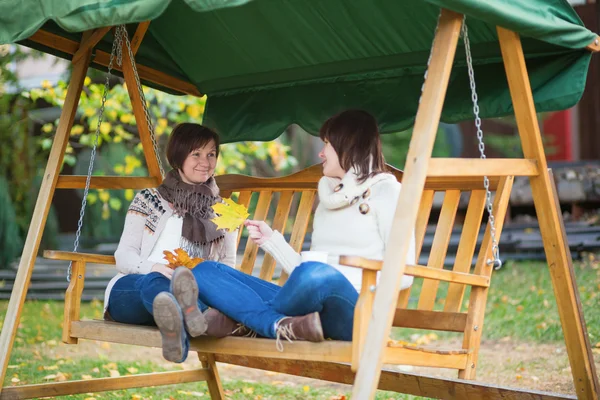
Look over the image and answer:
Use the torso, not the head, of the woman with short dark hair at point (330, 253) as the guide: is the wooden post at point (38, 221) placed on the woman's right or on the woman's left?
on the woman's right

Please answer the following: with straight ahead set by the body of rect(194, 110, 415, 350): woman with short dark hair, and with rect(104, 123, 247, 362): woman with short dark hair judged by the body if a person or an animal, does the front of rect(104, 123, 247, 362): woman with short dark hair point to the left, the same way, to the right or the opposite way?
to the left

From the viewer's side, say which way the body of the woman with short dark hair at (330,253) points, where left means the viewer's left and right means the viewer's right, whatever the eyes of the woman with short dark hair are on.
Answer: facing the viewer and to the left of the viewer

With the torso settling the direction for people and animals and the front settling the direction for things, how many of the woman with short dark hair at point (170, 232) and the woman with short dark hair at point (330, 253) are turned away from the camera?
0

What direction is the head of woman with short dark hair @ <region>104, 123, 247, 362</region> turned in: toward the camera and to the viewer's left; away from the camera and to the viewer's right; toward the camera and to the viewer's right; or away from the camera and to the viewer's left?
toward the camera and to the viewer's right

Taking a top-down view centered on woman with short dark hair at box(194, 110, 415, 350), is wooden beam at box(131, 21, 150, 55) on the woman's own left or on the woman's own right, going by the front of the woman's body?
on the woman's own right

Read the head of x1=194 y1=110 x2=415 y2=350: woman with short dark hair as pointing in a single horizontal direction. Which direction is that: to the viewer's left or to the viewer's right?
to the viewer's left

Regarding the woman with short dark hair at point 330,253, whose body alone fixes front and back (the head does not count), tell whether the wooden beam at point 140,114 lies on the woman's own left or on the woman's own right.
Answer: on the woman's own right

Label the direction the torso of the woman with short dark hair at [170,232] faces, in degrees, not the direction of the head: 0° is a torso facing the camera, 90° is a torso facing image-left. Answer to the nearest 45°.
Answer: approximately 315°
